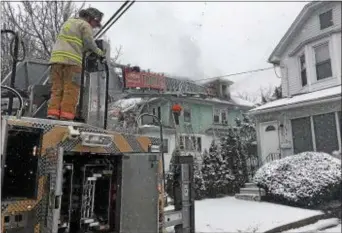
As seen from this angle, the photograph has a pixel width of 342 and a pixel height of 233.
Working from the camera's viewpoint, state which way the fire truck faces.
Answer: facing away from the viewer

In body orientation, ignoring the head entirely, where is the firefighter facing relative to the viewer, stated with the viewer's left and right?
facing away from the viewer and to the right of the viewer

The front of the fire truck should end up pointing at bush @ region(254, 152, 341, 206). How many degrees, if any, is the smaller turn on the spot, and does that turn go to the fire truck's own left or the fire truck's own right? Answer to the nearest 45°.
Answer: approximately 45° to the fire truck's own right

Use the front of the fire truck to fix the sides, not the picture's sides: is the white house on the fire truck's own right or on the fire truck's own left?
on the fire truck's own right
